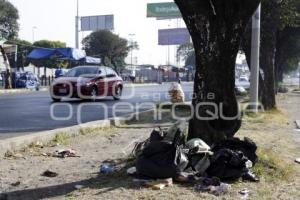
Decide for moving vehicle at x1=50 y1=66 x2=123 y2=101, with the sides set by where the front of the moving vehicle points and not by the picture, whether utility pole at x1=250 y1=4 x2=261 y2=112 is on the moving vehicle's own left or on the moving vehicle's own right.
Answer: on the moving vehicle's own left

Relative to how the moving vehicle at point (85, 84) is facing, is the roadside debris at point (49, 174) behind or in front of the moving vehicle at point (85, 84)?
in front

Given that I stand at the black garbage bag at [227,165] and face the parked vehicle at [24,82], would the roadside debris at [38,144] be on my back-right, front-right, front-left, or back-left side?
front-left

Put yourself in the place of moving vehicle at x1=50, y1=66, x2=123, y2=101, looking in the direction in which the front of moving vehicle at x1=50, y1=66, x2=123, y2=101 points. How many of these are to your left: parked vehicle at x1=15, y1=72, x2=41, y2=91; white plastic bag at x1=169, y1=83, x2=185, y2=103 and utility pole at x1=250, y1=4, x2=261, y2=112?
2

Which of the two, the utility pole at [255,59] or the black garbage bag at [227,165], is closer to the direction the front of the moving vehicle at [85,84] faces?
the black garbage bag

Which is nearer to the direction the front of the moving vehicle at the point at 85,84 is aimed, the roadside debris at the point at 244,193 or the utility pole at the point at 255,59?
the roadside debris

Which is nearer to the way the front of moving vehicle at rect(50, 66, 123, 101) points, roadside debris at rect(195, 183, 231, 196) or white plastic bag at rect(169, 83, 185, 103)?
the roadside debris

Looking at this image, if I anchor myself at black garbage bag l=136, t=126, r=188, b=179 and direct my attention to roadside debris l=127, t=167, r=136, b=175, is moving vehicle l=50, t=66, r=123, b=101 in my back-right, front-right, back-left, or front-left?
front-right

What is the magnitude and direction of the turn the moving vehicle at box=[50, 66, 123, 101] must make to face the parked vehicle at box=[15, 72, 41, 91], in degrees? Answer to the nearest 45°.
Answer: approximately 135° to its right
